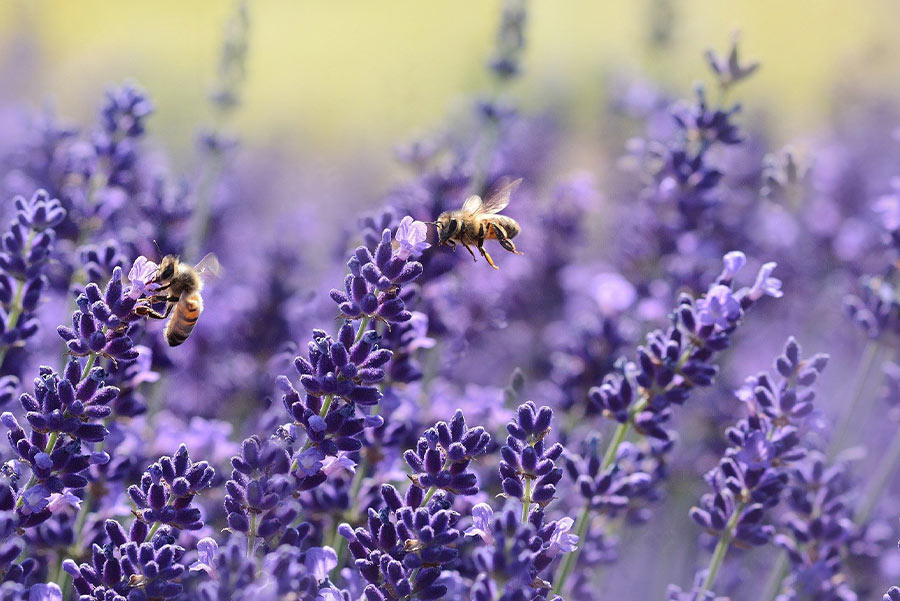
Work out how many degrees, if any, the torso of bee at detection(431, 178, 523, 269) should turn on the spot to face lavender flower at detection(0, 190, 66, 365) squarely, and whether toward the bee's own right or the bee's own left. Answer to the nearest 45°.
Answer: approximately 45° to the bee's own left

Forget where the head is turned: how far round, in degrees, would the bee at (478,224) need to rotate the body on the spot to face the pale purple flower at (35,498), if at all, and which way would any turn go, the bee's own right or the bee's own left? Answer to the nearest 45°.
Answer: approximately 45° to the bee's own left

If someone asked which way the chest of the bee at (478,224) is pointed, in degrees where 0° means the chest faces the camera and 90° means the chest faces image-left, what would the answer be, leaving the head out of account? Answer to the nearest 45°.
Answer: approximately 90°

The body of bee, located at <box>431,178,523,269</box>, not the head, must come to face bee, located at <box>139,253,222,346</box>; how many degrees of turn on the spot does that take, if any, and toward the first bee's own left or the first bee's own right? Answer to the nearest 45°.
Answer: approximately 45° to the first bee's own left
